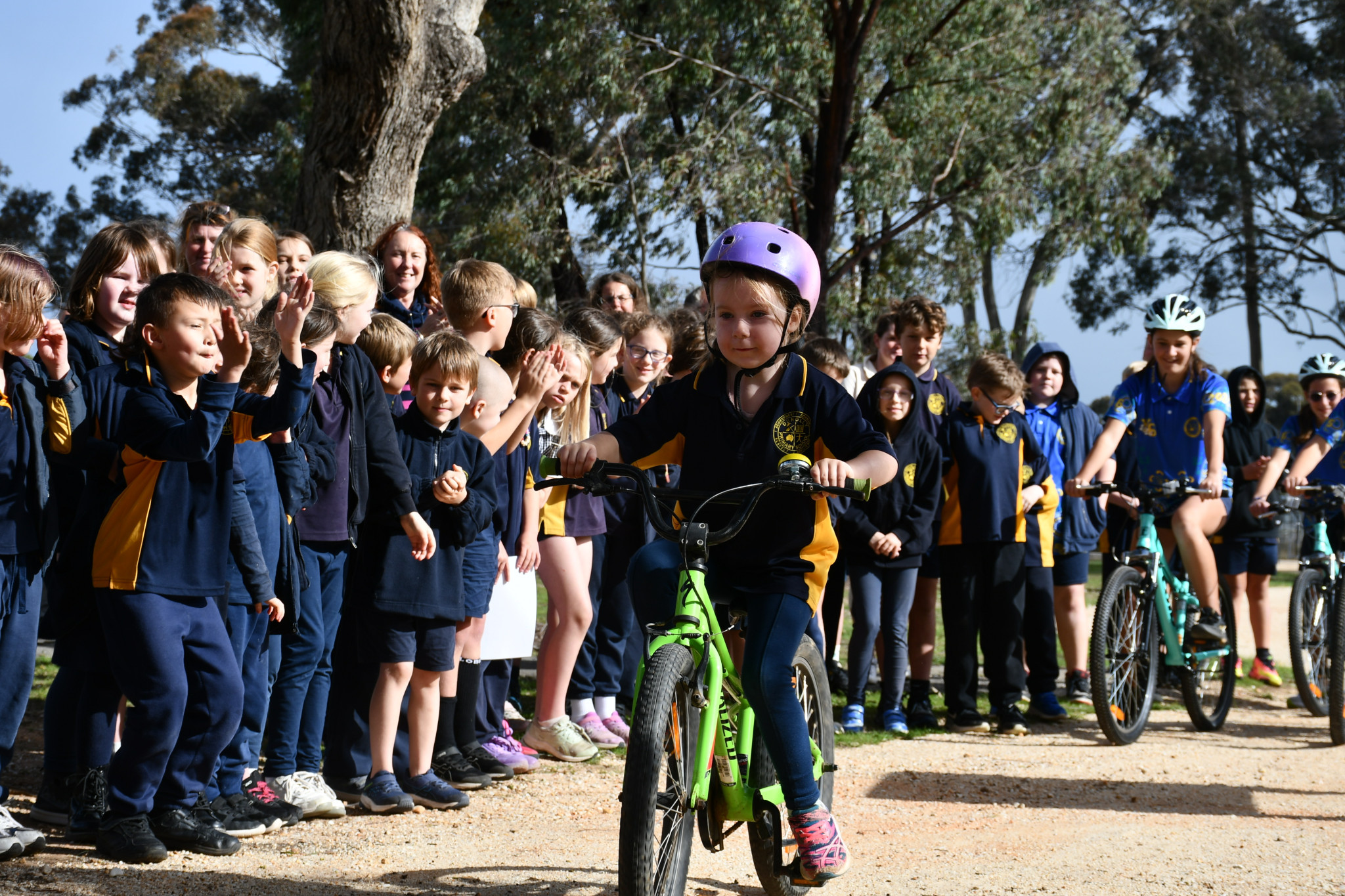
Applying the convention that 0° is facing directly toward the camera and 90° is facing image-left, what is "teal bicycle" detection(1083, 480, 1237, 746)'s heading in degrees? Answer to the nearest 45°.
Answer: approximately 45°

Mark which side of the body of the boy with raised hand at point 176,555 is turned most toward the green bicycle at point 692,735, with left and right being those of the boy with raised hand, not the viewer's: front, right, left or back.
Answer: front

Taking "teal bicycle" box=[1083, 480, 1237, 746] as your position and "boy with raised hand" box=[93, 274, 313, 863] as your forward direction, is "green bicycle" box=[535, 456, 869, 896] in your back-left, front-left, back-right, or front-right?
front-left

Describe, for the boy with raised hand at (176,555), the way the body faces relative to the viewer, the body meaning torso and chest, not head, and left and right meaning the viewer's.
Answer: facing the viewer and to the right of the viewer

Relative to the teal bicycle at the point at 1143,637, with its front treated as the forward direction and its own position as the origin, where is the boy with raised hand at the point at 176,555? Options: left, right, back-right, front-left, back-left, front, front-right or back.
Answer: front

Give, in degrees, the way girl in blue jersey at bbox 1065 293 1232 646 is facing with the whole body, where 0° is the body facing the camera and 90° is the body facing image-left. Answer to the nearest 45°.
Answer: approximately 45°

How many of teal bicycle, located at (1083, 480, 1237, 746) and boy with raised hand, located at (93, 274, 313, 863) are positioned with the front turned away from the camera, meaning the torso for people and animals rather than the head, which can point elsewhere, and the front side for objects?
0
